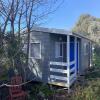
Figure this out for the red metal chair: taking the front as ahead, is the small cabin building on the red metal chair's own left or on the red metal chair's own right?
on the red metal chair's own left

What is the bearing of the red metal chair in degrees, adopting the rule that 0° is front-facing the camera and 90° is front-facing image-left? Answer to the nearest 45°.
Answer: approximately 315°
